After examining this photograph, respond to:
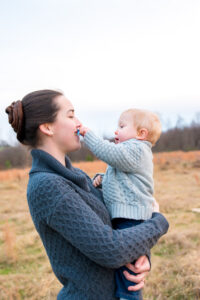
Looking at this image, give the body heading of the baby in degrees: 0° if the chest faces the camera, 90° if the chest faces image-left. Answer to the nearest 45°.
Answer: approximately 90°

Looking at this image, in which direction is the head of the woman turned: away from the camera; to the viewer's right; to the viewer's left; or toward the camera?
to the viewer's right

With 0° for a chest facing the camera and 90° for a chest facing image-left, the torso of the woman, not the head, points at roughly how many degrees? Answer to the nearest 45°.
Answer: approximately 270°

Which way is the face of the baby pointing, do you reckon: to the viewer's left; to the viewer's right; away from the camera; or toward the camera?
to the viewer's left
